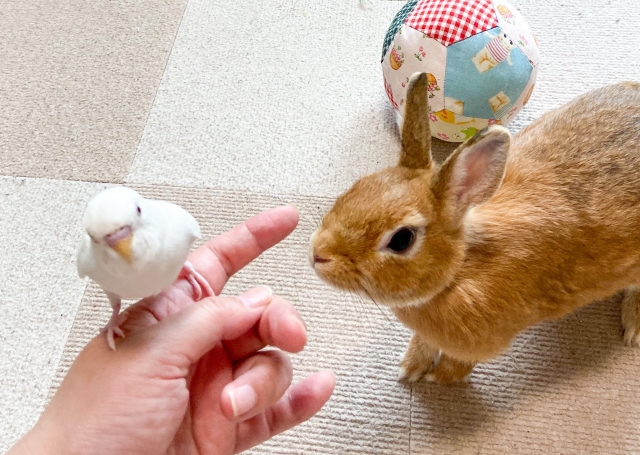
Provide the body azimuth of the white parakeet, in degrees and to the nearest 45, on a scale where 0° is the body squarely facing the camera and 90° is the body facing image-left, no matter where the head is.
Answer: approximately 0°

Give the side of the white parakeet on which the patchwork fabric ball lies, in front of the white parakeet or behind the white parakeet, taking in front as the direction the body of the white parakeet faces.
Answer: behind
